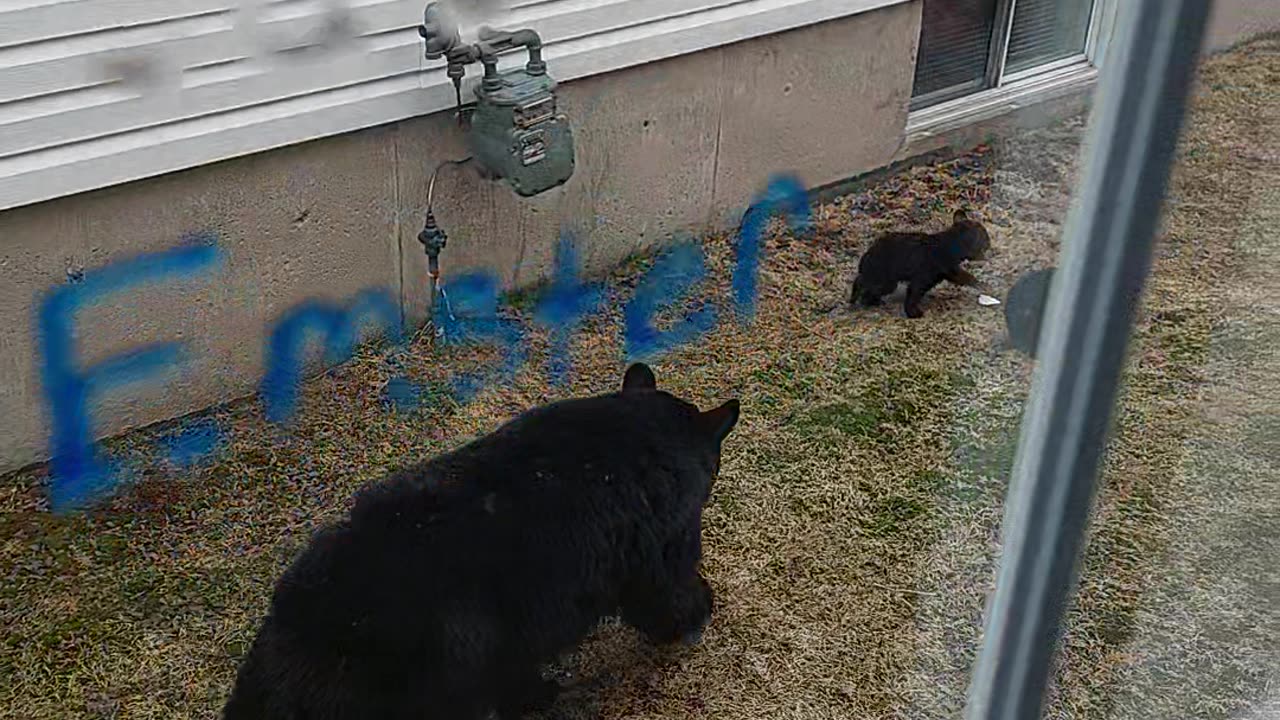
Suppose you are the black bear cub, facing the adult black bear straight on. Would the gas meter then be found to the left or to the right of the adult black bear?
right

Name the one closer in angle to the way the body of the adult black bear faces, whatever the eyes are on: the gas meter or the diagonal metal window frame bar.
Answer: the gas meter

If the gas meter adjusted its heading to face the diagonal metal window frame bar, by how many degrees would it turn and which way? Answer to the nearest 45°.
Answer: approximately 45° to its right

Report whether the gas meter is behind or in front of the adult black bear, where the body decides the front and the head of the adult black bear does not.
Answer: in front

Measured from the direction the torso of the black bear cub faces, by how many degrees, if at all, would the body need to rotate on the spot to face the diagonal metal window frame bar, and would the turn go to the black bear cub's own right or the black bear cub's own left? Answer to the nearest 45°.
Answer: approximately 90° to the black bear cub's own right

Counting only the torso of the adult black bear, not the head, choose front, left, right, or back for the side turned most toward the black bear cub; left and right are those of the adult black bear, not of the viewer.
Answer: front

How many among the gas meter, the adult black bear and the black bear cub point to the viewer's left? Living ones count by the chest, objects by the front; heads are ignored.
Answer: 0

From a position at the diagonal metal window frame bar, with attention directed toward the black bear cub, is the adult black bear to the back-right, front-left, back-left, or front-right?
front-left

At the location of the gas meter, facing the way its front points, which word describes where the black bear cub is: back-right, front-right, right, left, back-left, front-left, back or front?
front-left

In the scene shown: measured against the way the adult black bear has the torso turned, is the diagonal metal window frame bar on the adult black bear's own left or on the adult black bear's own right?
on the adult black bear's own right

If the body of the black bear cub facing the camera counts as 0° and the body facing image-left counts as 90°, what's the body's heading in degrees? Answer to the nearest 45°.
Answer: approximately 270°

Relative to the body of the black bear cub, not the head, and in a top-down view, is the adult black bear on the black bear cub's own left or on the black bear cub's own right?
on the black bear cub's own right

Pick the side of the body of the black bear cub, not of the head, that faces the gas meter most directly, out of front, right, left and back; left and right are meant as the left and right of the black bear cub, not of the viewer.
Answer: back

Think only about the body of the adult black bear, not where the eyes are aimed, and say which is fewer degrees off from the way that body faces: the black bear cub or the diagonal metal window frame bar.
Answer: the black bear cub

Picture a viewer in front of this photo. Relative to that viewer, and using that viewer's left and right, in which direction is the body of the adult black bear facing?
facing away from the viewer and to the right of the viewer
